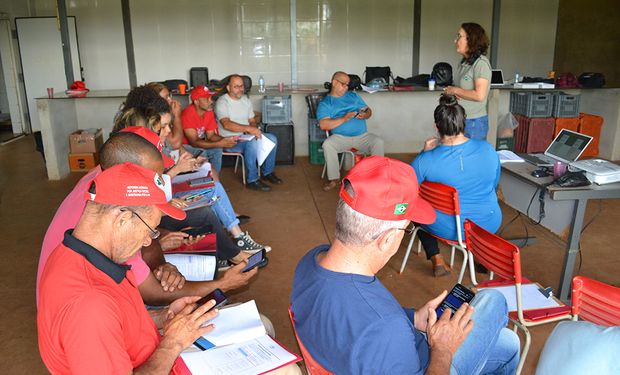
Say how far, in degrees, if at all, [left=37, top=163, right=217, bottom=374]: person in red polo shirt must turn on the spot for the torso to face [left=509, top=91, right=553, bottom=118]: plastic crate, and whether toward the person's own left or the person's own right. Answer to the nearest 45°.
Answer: approximately 45° to the person's own left

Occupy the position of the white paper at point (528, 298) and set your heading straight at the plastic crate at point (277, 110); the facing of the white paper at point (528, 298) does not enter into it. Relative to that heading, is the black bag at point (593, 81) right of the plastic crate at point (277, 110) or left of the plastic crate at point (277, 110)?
right

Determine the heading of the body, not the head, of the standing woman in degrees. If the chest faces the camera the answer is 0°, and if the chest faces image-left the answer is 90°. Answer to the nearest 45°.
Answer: approximately 90°

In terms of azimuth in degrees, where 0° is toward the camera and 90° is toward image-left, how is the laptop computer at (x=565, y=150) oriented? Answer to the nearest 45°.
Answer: approximately 45°

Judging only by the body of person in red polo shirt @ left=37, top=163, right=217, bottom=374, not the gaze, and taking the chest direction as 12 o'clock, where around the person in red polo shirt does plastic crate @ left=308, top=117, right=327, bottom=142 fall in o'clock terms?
The plastic crate is roughly at 10 o'clock from the person in red polo shirt.

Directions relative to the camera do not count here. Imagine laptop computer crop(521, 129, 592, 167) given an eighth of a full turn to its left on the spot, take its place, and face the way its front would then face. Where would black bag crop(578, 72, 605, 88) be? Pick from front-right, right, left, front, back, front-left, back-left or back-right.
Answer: back

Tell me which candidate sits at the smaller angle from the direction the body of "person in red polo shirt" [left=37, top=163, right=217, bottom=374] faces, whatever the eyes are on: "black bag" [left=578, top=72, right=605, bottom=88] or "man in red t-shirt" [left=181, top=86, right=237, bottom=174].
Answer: the black bag

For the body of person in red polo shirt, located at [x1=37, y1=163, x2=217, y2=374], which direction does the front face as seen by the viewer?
to the viewer's right

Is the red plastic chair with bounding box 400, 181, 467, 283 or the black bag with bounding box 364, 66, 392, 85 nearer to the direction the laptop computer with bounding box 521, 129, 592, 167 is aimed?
the red plastic chair

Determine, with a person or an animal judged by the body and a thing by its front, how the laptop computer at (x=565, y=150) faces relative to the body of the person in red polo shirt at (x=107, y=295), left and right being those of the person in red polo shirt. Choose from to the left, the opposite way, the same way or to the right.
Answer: the opposite way

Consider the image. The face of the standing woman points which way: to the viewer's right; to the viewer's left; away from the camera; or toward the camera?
to the viewer's left

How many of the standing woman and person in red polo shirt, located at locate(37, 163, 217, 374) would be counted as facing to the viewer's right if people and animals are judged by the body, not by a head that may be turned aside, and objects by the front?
1
